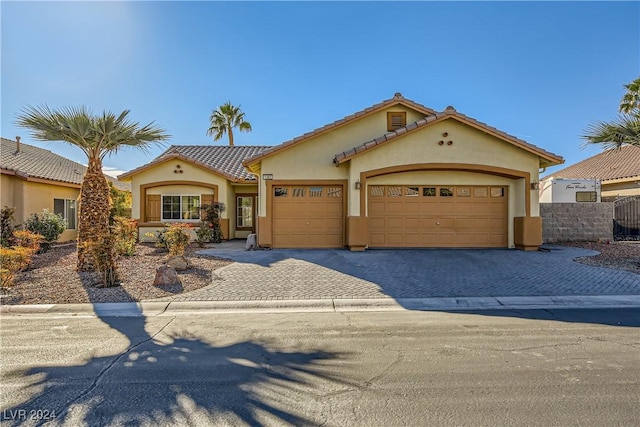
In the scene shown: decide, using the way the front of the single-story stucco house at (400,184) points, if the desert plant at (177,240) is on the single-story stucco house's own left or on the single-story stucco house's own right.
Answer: on the single-story stucco house's own right

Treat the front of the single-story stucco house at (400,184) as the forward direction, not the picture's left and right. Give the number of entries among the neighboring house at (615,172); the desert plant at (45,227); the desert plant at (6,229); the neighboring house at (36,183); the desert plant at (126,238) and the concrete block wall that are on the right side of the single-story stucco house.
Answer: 4

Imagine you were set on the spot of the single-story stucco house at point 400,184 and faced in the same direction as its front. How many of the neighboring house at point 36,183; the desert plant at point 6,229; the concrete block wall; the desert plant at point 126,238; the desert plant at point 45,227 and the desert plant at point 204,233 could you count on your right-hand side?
5

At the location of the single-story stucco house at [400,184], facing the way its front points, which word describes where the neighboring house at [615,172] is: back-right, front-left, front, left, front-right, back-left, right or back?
back-left

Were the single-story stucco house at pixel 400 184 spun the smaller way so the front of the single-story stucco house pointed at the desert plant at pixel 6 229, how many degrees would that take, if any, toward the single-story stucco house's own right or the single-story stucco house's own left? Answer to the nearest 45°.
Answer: approximately 90° to the single-story stucco house's own right

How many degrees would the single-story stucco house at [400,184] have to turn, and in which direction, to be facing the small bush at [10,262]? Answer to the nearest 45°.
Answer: approximately 45° to its right

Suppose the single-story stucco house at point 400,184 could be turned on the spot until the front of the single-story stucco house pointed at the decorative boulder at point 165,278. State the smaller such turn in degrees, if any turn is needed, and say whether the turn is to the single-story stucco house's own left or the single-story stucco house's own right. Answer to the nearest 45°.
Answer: approximately 45° to the single-story stucco house's own right

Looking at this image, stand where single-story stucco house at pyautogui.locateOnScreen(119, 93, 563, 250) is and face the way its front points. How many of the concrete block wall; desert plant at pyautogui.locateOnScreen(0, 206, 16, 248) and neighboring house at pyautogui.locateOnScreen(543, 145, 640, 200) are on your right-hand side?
1

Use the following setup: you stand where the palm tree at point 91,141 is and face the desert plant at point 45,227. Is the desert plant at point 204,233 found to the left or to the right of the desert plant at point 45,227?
right

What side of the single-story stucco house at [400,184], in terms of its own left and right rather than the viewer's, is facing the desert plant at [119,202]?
right

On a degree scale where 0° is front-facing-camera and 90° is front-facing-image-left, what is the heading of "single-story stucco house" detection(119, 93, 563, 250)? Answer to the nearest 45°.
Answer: approximately 0°

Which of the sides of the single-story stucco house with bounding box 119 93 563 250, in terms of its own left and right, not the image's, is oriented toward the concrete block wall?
left

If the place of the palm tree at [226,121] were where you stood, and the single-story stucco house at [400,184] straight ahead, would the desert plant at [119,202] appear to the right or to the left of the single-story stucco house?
right

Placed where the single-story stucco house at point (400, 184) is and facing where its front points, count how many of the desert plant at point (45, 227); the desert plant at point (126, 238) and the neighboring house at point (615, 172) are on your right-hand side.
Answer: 2

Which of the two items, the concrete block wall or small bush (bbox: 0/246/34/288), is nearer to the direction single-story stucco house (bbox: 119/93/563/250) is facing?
the small bush

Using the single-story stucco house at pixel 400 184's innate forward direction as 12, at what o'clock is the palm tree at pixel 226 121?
The palm tree is roughly at 5 o'clock from the single-story stucco house.
